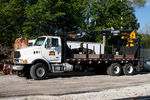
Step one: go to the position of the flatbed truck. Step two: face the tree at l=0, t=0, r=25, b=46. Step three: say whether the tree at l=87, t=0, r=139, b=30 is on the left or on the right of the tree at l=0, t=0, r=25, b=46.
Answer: right

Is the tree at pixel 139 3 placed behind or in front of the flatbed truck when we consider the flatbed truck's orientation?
behind

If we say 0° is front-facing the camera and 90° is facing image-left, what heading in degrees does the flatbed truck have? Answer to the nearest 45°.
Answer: approximately 45°
